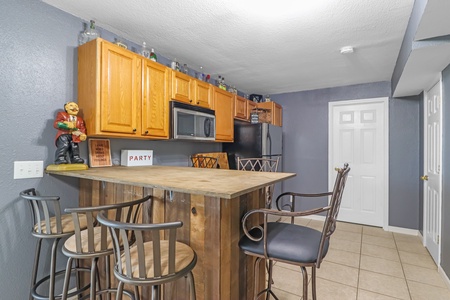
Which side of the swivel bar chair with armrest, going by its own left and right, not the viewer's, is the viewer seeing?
left

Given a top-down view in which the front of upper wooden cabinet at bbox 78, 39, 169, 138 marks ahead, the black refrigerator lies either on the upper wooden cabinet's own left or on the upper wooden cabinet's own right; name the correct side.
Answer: on the upper wooden cabinet's own left

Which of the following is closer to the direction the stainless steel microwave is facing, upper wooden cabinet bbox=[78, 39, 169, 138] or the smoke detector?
the smoke detector

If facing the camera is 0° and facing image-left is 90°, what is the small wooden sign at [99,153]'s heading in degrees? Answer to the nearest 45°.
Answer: approximately 0°

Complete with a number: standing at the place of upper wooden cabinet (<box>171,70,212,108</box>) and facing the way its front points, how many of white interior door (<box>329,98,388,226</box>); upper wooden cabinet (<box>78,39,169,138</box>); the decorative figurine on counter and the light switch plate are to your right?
3

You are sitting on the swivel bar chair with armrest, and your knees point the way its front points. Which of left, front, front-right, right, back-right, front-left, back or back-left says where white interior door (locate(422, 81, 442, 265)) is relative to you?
back-right
